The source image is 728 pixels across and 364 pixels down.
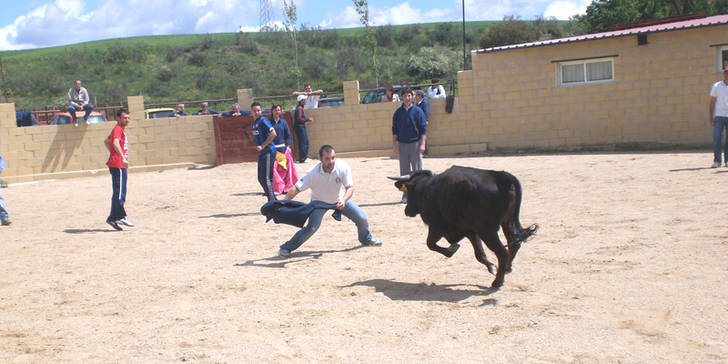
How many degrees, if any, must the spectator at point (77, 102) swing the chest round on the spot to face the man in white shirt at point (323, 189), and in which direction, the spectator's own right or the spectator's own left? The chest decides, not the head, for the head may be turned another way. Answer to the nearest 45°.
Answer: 0° — they already face them

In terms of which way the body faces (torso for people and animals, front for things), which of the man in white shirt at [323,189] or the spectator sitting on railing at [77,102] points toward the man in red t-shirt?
the spectator sitting on railing

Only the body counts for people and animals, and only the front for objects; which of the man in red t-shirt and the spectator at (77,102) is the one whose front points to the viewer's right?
the man in red t-shirt

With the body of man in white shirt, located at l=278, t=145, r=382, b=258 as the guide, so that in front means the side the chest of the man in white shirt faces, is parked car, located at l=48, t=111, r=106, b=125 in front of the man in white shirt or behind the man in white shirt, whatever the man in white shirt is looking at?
behind

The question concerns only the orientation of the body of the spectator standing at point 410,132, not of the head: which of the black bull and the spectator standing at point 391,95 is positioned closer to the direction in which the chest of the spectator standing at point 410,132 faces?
the black bull
